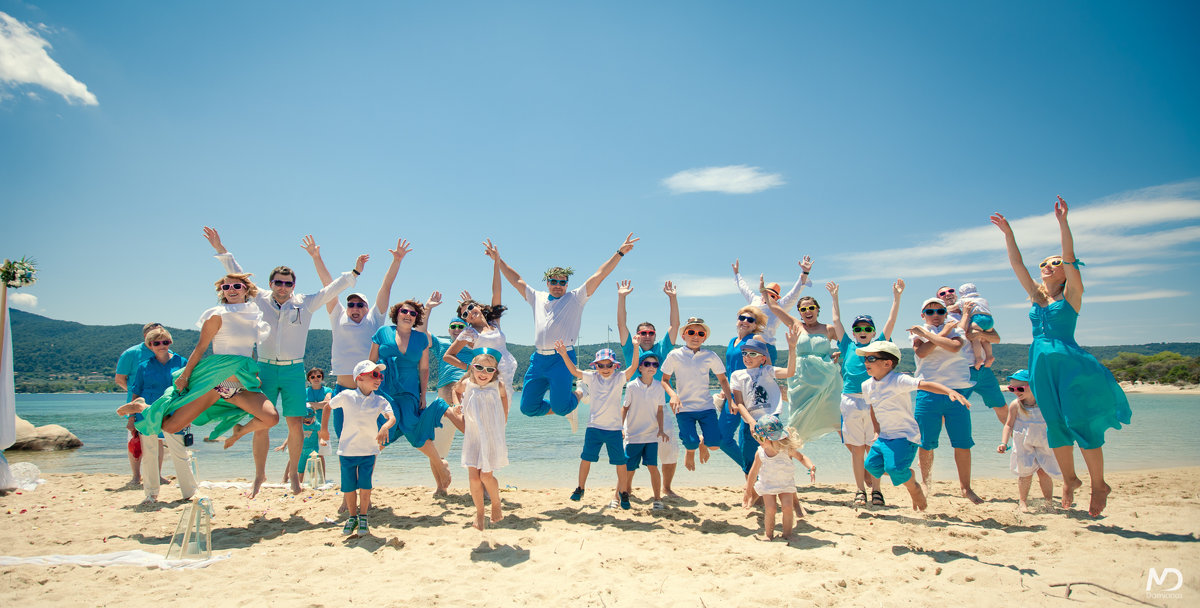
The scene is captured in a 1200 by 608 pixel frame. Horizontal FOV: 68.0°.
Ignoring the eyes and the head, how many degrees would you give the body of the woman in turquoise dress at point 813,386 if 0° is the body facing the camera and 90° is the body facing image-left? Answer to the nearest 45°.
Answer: approximately 0°

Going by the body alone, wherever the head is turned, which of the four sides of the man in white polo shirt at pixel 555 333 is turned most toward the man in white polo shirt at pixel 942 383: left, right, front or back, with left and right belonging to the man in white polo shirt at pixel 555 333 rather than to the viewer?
left

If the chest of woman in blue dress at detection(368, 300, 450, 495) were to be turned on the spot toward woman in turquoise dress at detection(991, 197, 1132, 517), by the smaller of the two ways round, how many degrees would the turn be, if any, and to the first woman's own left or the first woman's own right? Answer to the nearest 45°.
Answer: approximately 45° to the first woman's own left

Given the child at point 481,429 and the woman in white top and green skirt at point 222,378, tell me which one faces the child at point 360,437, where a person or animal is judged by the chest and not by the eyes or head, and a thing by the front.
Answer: the woman in white top and green skirt

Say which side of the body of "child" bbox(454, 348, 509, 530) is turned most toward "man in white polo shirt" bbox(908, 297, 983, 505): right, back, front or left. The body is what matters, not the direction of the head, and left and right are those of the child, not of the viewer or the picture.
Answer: left

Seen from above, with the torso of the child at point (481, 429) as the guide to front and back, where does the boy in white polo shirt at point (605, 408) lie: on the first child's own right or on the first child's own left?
on the first child's own left

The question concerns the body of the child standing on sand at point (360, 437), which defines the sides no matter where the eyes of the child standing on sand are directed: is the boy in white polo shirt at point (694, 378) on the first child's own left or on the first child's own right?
on the first child's own left
